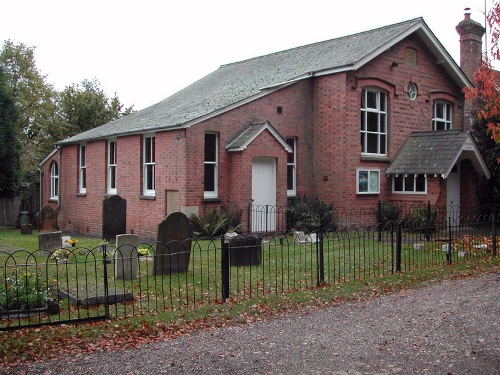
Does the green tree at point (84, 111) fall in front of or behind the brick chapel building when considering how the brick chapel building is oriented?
behind

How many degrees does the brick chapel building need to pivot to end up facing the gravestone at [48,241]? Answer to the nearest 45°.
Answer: approximately 90° to its right

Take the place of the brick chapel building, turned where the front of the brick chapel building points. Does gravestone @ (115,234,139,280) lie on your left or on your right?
on your right
